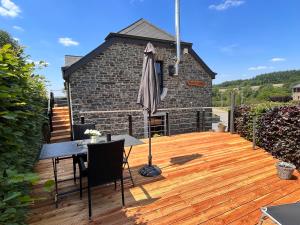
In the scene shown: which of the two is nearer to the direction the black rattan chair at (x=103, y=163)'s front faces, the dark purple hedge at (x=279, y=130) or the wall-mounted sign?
the wall-mounted sign

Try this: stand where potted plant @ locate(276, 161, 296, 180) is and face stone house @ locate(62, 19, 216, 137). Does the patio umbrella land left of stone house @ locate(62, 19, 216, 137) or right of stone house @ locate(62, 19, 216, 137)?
left

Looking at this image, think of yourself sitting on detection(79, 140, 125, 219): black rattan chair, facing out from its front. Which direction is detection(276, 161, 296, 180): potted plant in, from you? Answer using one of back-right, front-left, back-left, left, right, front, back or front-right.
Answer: back-right

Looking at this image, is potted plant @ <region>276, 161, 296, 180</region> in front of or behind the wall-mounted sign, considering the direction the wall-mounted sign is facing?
in front

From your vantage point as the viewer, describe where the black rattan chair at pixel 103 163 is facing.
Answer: facing away from the viewer and to the left of the viewer

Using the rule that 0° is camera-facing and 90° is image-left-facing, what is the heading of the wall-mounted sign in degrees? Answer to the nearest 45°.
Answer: approximately 0°

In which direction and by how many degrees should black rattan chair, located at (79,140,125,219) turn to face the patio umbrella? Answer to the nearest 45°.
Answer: approximately 90° to its right

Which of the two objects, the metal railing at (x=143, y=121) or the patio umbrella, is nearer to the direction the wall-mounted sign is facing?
the patio umbrella

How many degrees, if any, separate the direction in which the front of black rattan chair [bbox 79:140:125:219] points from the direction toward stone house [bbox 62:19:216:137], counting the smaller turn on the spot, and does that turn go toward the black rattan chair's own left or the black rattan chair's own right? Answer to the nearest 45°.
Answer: approximately 45° to the black rattan chair's own right

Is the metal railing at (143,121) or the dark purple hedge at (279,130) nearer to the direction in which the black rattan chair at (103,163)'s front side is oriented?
the metal railing
